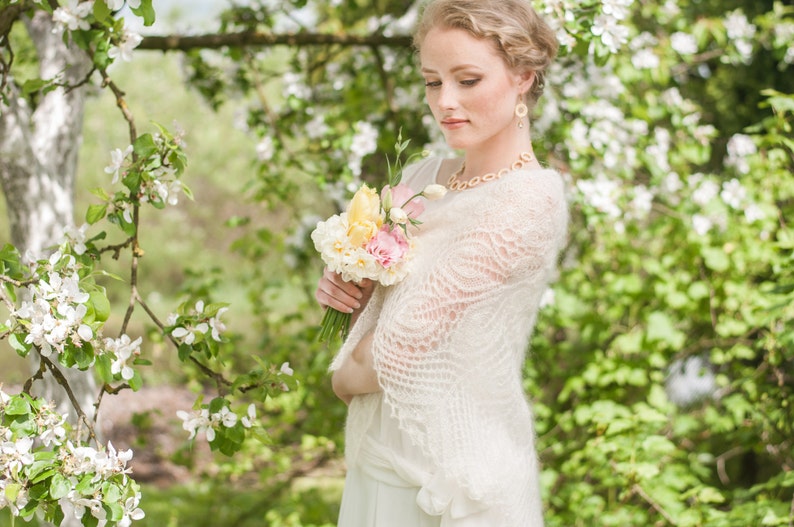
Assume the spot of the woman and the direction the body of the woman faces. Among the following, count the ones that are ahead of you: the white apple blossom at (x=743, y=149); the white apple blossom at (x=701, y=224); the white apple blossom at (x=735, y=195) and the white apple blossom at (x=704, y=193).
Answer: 0

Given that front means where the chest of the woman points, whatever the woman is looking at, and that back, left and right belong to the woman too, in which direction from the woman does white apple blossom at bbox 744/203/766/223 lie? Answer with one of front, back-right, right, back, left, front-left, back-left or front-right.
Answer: back

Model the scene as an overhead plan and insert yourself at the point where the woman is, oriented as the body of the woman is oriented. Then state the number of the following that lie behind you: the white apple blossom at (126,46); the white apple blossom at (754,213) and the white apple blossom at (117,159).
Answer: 1

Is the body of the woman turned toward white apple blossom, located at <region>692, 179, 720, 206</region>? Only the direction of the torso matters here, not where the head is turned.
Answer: no

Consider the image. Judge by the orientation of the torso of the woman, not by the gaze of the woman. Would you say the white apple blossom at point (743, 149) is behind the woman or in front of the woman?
behind

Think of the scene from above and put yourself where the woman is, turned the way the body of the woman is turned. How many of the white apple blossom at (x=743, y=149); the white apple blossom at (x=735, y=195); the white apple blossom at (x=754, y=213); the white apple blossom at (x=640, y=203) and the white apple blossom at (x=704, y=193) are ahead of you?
0

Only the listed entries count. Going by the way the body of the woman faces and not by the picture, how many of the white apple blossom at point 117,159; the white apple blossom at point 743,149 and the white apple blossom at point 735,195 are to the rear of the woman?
2

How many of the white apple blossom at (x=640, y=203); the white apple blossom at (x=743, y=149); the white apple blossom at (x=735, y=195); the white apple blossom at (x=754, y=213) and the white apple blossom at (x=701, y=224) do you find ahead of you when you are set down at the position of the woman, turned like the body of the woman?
0

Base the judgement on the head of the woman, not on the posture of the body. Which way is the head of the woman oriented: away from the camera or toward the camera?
toward the camera

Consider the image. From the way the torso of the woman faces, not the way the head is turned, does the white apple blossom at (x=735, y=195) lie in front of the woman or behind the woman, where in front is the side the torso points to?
behind

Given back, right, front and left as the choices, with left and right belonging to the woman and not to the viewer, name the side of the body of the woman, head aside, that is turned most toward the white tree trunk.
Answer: right

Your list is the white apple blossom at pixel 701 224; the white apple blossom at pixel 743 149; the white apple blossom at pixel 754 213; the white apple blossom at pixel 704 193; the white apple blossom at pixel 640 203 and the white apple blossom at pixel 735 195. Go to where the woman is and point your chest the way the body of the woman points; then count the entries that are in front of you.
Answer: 0

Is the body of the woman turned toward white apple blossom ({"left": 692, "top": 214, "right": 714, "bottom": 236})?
no

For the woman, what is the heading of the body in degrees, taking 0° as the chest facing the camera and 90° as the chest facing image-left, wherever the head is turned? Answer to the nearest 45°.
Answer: approximately 45°

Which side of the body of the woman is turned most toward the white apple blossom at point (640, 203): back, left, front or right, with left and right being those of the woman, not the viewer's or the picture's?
back
